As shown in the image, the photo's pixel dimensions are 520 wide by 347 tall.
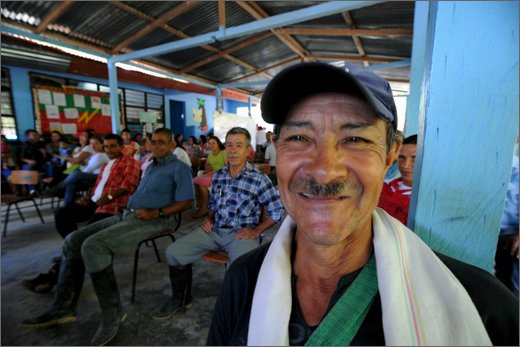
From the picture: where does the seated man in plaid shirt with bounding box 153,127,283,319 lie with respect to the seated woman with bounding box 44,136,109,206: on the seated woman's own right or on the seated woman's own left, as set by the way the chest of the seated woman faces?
on the seated woman's own left

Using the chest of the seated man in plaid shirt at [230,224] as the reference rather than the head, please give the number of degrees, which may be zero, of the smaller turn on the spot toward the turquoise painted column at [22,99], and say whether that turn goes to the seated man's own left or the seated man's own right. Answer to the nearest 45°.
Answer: approximately 90° to the seated man's own right

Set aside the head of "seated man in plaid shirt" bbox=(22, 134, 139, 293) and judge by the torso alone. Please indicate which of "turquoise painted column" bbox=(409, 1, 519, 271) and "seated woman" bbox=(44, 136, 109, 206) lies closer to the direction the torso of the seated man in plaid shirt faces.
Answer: the turquoise painted column

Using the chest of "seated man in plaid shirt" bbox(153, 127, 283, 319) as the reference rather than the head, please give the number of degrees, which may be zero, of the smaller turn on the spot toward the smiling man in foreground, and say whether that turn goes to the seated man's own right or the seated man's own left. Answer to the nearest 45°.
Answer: approximately 45° to the seated man's own left

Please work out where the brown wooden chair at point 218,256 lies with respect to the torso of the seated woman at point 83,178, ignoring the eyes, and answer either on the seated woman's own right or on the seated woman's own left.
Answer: on the seated woman's own left
